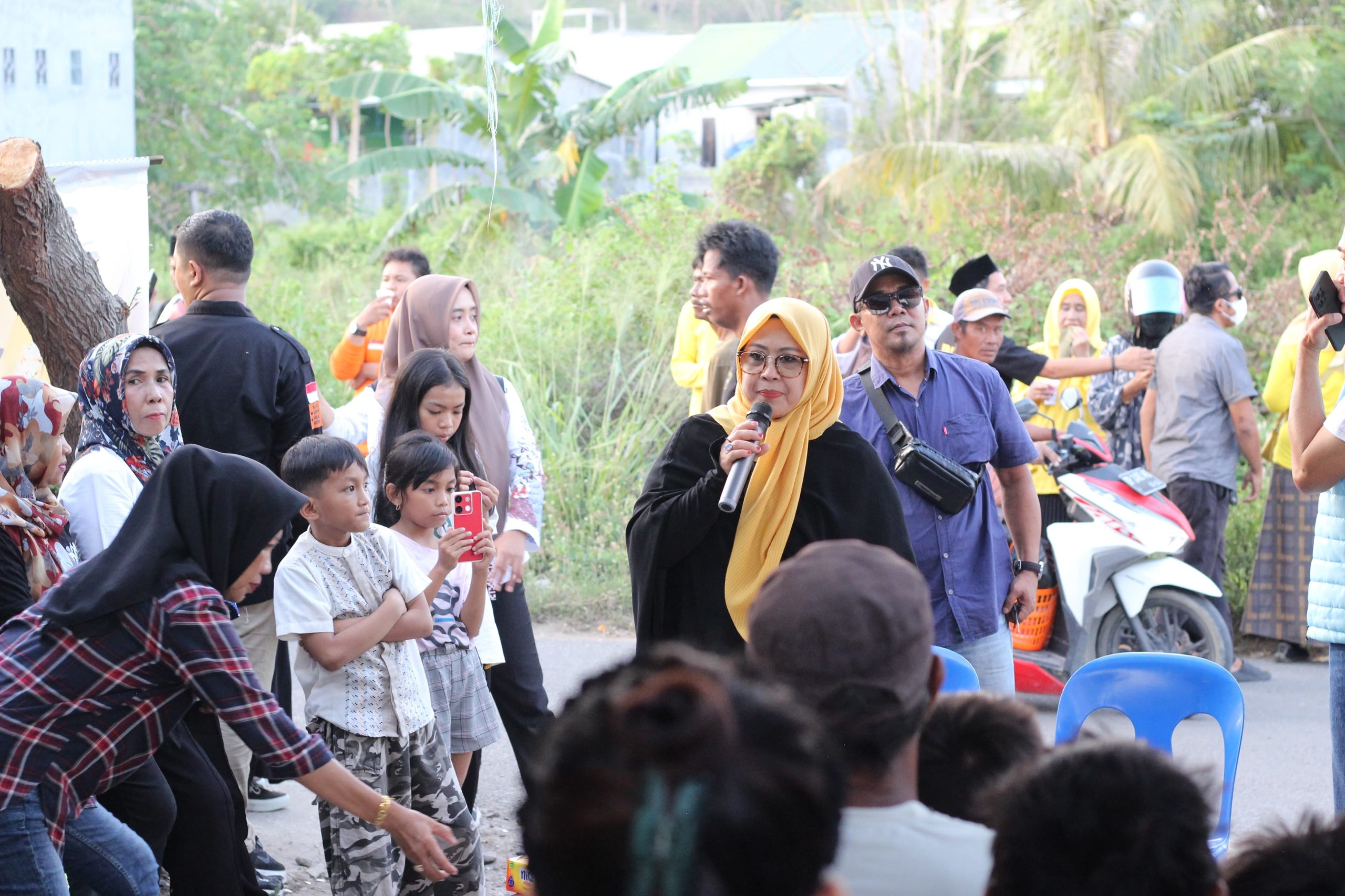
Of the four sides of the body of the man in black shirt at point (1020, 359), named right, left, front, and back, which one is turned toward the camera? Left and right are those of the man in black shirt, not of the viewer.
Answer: right

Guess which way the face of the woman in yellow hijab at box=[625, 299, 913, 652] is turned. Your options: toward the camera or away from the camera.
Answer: toward the camera

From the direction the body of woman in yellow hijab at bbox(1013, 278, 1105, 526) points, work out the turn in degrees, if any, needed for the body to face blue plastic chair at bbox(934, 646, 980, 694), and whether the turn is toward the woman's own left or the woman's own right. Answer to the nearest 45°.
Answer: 0° — they already face it

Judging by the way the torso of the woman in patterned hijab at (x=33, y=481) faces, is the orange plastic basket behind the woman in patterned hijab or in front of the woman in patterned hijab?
in front

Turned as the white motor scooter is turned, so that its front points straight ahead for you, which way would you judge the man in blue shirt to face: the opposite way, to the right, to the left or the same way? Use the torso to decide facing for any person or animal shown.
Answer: to the right

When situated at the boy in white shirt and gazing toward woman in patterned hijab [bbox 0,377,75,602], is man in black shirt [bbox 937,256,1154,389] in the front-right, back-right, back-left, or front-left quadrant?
back-right

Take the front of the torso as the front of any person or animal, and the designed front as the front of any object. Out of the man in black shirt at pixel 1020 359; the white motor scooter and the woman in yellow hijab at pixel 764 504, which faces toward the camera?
the woman in yellow hijab

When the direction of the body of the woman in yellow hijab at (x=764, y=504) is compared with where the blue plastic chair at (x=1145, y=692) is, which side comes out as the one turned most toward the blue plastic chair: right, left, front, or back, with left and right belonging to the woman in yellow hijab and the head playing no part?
left

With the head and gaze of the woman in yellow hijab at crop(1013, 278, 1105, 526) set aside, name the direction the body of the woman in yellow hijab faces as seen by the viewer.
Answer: toward the camera

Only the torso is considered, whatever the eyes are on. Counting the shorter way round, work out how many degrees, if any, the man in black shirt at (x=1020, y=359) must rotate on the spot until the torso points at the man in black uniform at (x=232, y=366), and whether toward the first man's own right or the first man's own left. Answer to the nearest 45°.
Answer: approximately 135° to the first man's own right

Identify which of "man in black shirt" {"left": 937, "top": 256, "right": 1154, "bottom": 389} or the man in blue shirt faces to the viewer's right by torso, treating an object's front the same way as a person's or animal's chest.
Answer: the man in black shirt

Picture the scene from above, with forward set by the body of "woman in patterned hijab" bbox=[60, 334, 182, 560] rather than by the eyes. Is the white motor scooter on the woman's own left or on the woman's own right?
on the woman's own left

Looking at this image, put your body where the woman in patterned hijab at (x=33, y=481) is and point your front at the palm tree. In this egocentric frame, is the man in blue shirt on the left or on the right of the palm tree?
right

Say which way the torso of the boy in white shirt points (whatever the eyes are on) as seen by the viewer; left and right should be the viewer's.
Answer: facing the viewer and to the right of the viewer

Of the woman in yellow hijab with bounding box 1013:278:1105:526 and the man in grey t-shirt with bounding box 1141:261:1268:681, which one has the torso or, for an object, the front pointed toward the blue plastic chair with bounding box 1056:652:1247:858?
the woman in yellow hijab
